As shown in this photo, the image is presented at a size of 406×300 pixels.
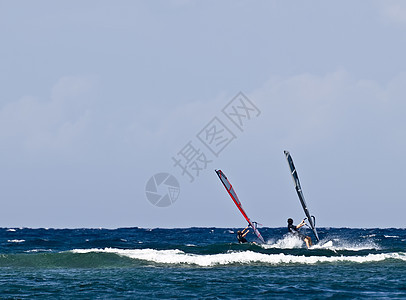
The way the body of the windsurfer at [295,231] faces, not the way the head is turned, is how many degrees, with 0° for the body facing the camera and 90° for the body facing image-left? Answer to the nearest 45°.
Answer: approximately 270°
